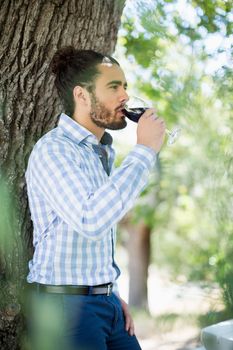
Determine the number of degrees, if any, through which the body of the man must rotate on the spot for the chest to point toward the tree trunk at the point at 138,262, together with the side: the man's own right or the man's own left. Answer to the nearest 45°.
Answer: approximately 90° to the man's own left

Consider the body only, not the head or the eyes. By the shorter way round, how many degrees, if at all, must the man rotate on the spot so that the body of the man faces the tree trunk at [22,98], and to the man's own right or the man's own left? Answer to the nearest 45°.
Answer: approximately 135° to the man's own left

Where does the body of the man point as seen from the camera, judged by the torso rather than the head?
to the viewer's right

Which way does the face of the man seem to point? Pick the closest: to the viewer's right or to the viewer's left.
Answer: to the viewer's right
